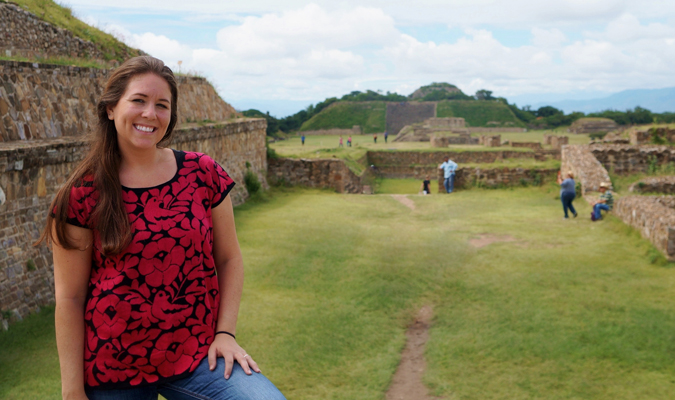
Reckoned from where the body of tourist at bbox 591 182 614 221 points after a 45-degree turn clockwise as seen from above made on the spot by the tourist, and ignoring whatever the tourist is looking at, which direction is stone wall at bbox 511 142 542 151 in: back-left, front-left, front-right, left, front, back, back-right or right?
front-right

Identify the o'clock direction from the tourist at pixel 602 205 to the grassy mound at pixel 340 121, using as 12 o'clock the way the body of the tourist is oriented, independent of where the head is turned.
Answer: The grassy mound is roughly at 2 o'clock from the tourist.

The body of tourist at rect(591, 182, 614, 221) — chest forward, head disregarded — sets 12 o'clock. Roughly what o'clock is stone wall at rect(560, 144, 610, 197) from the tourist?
The stone wall is roughly at 3 o'clock from the tourist.

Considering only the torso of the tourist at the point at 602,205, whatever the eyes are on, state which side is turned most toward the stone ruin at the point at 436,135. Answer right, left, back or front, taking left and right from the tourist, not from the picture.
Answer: right

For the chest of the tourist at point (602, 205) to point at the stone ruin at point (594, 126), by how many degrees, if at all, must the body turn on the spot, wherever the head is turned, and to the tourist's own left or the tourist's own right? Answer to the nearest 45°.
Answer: approximately 90° to the tourist's own right

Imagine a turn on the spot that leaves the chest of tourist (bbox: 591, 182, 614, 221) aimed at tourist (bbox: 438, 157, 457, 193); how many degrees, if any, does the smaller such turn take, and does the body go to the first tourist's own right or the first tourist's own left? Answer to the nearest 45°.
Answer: approximately 45° to the first tourist's own right

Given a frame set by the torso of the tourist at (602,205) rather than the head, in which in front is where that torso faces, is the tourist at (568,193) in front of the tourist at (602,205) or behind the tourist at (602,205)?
in front

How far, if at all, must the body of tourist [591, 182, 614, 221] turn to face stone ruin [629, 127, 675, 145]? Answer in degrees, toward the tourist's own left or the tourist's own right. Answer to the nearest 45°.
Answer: approximately 90° to the tourist's own right

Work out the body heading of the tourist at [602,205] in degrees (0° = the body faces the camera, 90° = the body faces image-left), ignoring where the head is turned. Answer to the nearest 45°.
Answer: approximately 90°

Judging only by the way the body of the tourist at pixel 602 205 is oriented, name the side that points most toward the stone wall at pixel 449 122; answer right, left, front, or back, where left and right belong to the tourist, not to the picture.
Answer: right
